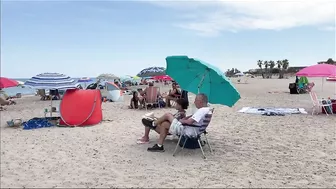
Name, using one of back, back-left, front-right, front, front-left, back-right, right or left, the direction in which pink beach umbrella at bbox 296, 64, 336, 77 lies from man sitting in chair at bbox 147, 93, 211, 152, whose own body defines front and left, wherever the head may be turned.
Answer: back-right

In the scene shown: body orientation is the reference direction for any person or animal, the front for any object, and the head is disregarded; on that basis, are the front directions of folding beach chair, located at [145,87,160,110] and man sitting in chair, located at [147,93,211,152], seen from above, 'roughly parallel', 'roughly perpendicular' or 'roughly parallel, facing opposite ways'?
roughly perpendicular

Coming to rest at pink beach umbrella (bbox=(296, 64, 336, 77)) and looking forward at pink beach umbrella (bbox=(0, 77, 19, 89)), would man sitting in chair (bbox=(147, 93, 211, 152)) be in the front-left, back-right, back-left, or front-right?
front-left

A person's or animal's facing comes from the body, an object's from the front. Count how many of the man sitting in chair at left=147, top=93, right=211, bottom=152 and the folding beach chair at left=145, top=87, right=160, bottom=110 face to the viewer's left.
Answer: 1

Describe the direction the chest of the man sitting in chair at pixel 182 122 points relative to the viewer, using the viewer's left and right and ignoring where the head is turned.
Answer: facing to the left of the viewer

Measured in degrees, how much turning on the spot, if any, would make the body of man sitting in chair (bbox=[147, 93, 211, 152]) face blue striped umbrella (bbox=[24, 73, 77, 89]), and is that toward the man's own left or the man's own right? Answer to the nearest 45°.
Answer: approximately 45° to the man's own right

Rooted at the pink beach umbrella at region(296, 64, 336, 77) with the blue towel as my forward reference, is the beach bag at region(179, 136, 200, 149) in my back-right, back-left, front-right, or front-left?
front-left
